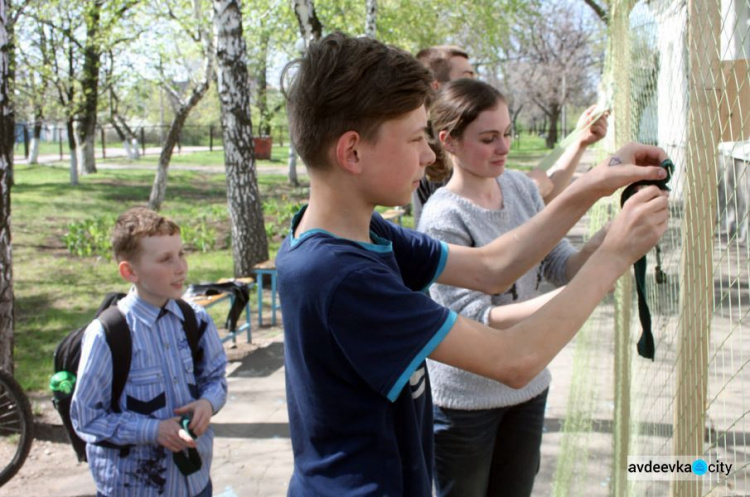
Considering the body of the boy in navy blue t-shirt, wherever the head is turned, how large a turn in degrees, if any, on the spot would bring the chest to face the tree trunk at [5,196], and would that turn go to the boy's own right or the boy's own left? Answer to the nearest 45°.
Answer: approximately 135° to the boy's own left

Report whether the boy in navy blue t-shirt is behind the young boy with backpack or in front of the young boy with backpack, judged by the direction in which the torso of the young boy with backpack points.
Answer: in front

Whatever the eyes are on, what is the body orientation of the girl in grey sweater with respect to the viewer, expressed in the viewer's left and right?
facing the viewer and to the right of the viewer

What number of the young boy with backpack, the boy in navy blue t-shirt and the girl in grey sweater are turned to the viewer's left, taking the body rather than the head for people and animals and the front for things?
0

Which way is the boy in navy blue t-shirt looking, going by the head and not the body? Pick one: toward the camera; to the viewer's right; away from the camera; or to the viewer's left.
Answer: to the viewer's right

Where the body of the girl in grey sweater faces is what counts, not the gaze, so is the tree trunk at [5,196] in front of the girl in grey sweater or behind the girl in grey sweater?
behind

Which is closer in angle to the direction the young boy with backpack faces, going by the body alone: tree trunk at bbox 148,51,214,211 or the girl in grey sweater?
the girl in grey sweater

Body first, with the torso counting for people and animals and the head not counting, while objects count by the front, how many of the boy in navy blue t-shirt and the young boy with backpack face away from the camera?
0

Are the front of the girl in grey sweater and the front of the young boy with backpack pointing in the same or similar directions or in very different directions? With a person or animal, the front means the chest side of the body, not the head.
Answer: same or similar directions

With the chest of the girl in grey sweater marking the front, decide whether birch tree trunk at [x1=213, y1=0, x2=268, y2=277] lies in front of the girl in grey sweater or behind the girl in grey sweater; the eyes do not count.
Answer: behind

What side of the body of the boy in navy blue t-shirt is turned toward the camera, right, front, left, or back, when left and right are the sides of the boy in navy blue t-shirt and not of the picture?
right

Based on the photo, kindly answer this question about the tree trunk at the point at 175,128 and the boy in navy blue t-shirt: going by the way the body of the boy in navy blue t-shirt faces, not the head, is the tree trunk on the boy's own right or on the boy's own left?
on the boy's own left

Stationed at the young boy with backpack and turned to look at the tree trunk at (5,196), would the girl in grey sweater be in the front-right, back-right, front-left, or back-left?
back-right
